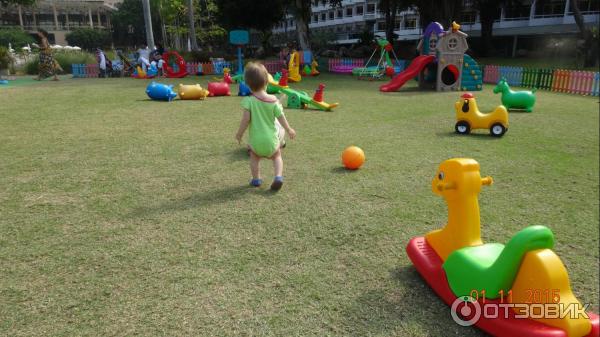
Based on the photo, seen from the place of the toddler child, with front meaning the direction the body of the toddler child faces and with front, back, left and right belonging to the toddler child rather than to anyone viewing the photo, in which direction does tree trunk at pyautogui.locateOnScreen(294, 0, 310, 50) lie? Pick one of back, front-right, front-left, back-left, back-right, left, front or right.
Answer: front

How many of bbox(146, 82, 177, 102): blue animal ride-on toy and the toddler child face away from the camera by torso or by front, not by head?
1

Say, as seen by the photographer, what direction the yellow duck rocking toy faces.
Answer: facing away from the viewer and to the left of the viewer

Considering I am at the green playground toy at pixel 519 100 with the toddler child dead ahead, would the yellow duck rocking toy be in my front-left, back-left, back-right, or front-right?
front-left

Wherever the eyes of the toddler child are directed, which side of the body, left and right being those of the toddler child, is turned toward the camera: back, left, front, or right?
back

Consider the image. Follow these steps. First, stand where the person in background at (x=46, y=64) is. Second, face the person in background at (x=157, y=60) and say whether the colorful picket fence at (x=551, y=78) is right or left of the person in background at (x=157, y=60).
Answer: right

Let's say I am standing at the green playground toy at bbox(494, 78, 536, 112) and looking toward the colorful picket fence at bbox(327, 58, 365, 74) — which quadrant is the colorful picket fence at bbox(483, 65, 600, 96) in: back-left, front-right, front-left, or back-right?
front-right

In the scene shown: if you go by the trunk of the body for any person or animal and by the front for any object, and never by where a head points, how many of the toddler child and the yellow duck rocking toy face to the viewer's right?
0

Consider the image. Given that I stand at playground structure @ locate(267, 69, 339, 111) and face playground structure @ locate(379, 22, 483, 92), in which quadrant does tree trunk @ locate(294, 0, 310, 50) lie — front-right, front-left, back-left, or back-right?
front-left

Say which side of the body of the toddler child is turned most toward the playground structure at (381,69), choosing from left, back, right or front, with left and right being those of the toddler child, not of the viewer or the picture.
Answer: front

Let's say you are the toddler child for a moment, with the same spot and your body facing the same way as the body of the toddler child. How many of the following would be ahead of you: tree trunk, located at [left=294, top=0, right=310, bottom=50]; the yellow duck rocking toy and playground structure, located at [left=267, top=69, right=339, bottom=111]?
2
